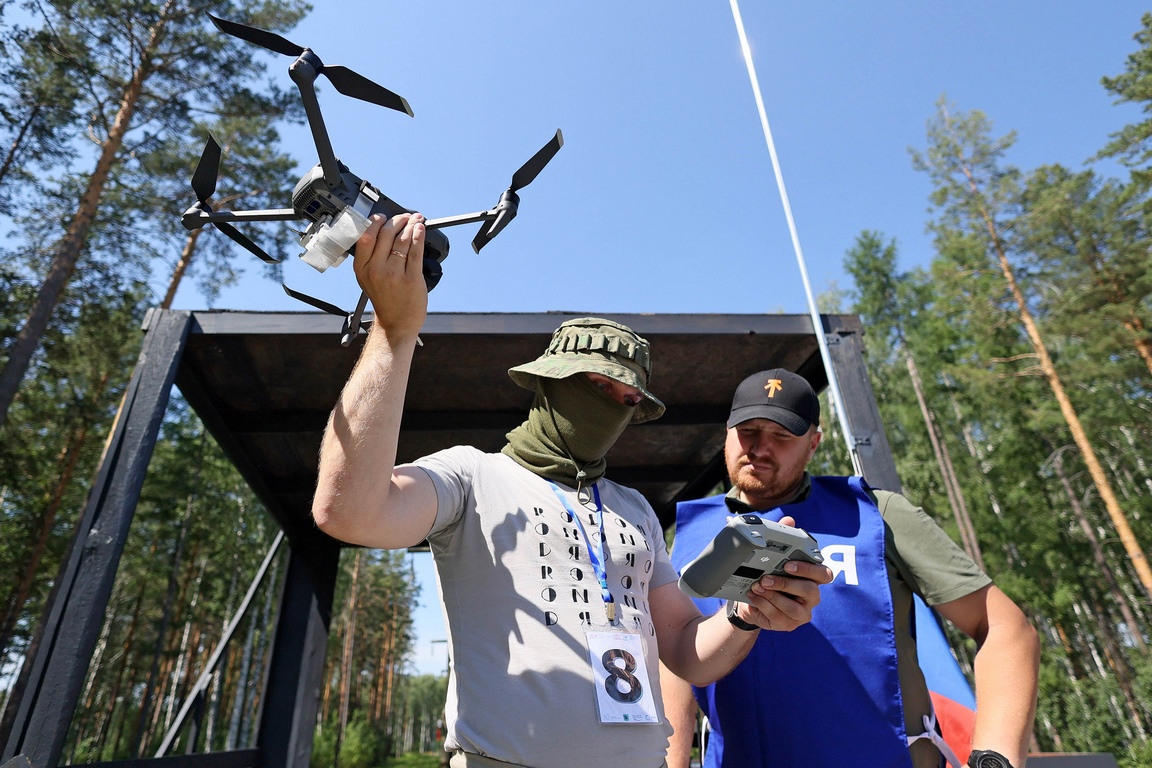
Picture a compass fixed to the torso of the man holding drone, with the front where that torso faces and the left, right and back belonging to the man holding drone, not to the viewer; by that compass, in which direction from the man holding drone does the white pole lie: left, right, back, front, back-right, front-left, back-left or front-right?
left

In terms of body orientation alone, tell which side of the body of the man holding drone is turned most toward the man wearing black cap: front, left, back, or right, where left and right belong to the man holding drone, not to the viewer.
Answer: left

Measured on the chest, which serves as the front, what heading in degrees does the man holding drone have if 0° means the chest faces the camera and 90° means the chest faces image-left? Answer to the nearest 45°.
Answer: approximately 315°
